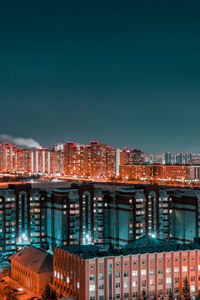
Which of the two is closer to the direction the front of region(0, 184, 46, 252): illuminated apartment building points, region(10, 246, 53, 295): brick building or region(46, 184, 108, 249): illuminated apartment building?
the brick building

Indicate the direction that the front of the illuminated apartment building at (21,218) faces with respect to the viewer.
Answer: facing the viewer

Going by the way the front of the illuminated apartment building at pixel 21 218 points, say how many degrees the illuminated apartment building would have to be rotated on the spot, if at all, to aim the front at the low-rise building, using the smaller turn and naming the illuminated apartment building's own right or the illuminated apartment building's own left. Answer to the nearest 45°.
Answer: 0° — it already faces it

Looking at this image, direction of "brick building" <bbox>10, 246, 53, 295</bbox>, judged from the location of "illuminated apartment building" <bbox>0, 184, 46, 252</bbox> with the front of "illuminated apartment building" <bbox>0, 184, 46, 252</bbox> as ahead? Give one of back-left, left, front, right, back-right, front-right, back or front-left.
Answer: front

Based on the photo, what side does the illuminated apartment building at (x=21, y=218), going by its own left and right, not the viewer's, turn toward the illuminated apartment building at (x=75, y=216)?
left

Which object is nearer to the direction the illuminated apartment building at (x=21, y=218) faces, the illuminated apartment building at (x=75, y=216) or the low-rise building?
the low-rise building
